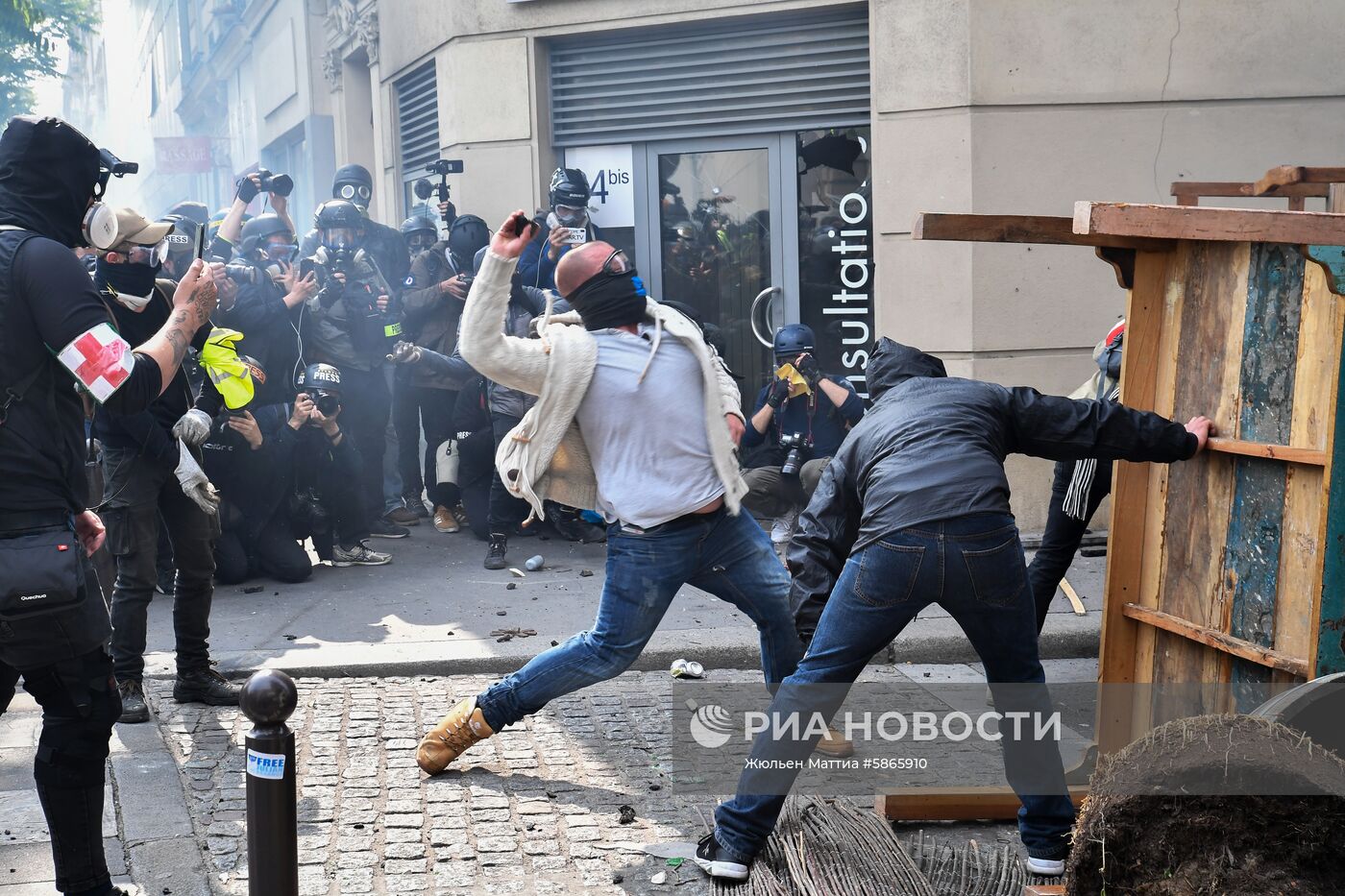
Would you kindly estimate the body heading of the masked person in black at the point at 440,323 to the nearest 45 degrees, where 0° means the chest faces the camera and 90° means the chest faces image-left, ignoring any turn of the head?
approximately 315°

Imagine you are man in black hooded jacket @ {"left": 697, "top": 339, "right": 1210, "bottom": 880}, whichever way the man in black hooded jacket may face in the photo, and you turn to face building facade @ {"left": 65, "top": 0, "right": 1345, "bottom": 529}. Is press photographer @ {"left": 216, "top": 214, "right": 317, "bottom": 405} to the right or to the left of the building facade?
left

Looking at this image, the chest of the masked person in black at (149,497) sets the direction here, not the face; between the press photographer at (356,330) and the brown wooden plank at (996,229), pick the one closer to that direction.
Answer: the brown wooden plank

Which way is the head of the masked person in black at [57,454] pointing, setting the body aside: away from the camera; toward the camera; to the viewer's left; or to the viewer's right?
to the viewer's right

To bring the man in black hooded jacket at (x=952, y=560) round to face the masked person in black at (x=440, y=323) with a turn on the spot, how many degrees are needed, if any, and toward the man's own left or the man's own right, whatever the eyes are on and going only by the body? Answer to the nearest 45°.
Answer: approximately 45° to the man's own left

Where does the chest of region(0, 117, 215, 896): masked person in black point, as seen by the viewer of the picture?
to the viewer's right

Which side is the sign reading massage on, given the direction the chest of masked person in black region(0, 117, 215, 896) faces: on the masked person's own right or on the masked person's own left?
on the masked person's own left

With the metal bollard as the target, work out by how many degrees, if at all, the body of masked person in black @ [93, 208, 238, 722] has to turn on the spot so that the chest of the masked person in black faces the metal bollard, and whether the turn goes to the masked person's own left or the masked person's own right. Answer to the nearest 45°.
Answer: approximately 45° to the masked person's own right

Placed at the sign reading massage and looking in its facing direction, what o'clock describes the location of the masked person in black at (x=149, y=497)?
The masked person in black is roughly at 12 o'clock from the sign reading massage.

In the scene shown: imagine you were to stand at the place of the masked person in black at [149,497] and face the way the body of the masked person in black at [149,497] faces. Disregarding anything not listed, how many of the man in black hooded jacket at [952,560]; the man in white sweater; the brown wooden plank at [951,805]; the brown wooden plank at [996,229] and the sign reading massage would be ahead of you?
4

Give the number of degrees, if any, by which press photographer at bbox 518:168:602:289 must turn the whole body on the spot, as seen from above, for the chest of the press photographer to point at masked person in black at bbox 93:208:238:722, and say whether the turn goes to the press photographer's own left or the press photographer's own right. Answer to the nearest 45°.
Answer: approximately 45° to the press photographer's own right

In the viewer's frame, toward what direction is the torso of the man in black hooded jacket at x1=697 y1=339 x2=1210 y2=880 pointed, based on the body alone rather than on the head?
away from the camera
